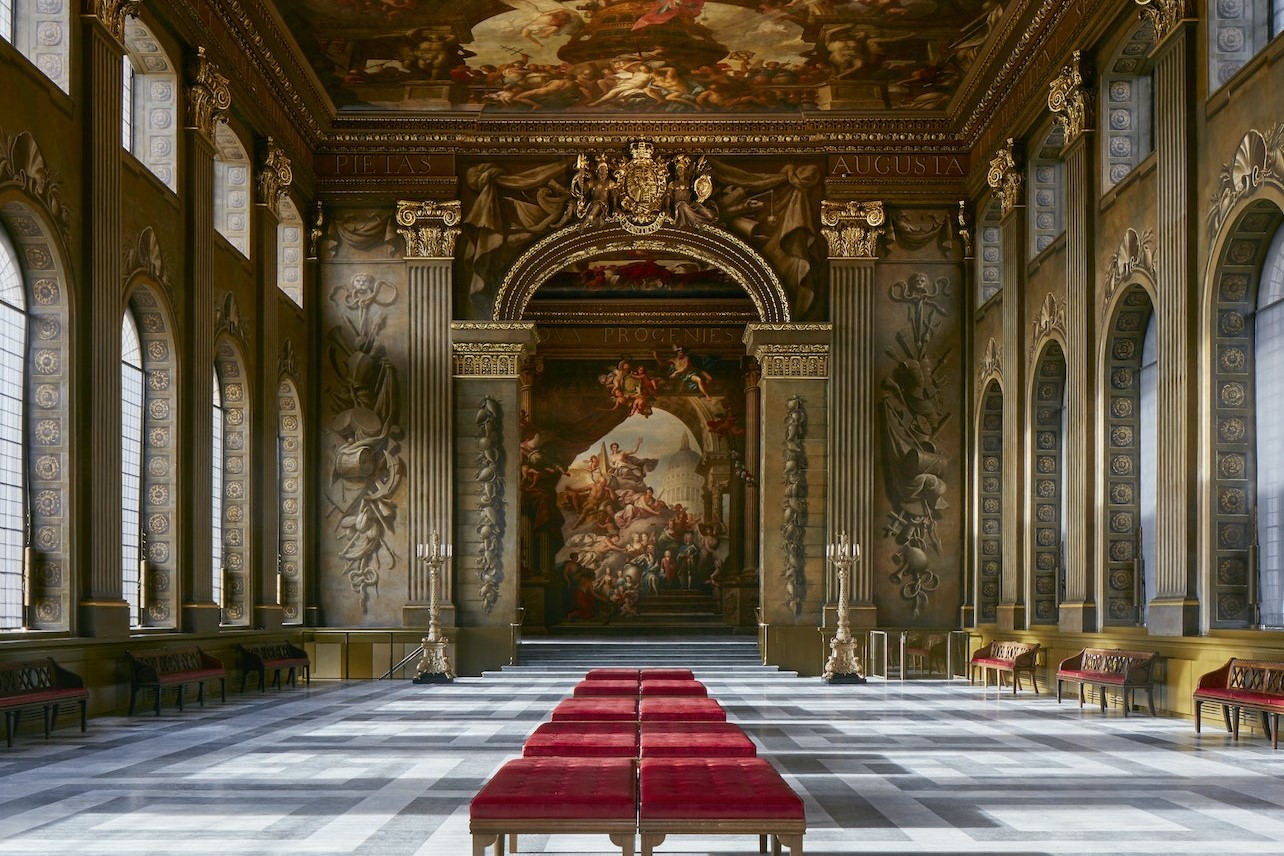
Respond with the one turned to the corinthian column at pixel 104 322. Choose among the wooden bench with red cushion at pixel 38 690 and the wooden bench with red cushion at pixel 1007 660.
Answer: the wooden bench with red cushion at pixel 1007 660

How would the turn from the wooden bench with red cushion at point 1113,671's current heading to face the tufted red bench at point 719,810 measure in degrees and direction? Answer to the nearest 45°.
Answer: approximately 45° to its left

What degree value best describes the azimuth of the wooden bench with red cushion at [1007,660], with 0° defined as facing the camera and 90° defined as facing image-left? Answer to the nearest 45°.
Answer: approximately 45°

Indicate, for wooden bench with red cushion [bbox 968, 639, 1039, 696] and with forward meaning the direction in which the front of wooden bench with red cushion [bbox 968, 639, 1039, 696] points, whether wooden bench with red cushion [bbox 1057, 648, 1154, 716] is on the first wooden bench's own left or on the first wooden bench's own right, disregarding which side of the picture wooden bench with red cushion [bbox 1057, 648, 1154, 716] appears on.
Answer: on the first wooden bench's own left

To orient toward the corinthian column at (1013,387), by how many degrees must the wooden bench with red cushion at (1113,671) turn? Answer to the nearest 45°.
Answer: approximately 135° to its right

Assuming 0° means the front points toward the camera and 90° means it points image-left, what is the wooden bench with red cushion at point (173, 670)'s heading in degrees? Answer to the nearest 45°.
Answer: approximately 315°

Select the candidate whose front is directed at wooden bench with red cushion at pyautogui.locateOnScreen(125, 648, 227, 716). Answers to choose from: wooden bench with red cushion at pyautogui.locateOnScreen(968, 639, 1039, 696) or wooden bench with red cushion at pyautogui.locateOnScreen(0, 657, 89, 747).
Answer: wooden bench with red cushion at pyautogui.locateOnScreen(968, 639, 1039, 696)

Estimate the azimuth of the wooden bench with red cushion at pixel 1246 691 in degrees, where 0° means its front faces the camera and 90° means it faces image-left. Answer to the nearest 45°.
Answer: approximately 45°
